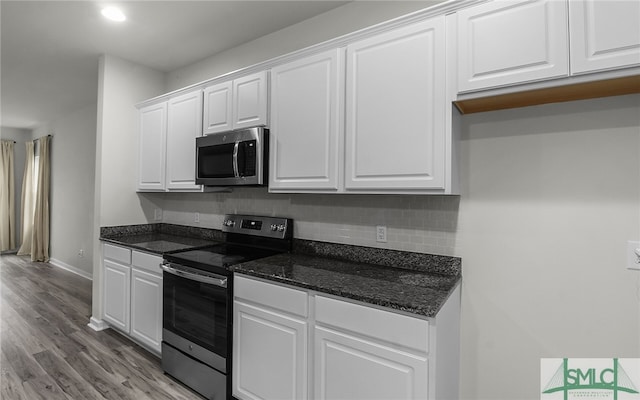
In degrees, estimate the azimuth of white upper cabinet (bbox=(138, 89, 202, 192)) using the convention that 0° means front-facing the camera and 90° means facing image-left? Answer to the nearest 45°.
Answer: approximately 45°

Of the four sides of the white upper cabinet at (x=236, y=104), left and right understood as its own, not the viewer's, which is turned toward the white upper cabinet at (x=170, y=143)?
right

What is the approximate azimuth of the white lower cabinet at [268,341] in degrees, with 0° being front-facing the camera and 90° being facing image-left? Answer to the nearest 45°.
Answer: approximately 45°

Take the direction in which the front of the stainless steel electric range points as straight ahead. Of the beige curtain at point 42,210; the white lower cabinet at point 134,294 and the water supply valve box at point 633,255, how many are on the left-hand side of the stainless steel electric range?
1

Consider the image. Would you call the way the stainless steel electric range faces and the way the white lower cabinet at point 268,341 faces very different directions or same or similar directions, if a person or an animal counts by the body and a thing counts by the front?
same or similar directions

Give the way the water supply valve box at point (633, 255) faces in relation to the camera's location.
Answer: facing the viewer

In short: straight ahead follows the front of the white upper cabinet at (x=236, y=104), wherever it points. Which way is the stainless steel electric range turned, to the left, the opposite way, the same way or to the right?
the same way

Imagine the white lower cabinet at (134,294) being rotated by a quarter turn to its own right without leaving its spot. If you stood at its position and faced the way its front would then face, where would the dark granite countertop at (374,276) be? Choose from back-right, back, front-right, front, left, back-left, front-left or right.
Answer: back

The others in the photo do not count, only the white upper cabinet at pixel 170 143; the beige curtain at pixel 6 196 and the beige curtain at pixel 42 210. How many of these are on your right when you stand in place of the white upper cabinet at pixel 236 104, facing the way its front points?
3

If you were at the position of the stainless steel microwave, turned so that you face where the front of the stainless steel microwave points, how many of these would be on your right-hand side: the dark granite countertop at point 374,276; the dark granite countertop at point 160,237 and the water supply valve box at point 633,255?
1

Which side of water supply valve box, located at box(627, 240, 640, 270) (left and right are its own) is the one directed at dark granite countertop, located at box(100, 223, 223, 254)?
right

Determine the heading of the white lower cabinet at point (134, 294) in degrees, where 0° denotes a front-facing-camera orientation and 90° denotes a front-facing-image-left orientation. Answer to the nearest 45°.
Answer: approximately 45°

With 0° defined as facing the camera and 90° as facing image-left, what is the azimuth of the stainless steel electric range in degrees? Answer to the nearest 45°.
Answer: approximately 45°

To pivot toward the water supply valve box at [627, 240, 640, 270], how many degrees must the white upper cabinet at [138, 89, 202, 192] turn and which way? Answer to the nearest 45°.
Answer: approximately 90° to its left

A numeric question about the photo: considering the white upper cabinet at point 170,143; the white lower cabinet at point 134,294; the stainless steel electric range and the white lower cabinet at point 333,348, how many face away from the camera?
0

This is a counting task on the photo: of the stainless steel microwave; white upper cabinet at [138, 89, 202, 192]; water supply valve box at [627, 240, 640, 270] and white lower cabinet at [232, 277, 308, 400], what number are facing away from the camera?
0
